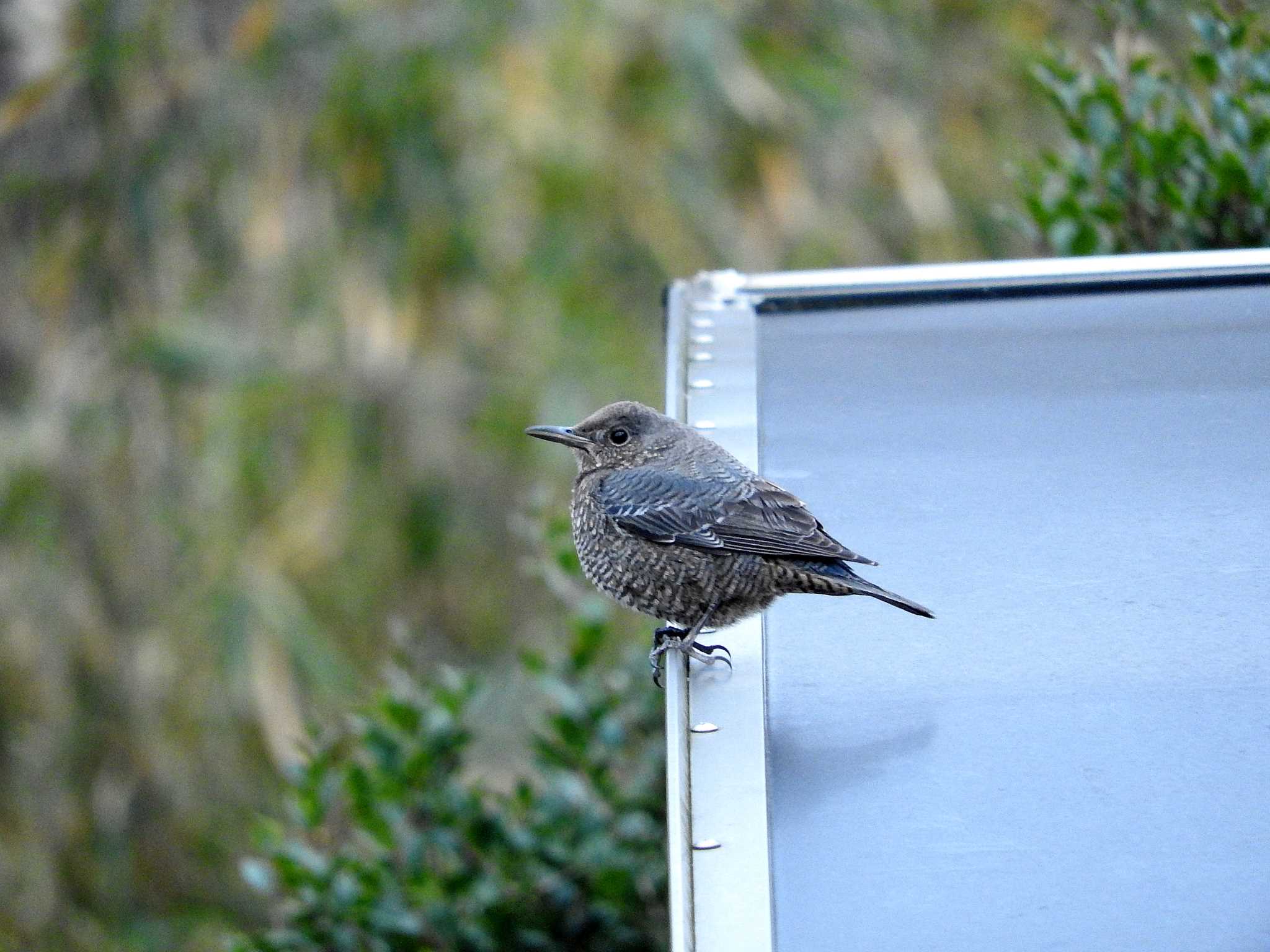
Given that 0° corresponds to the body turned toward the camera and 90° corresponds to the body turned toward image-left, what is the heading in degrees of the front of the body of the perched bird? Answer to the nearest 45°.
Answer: approximately 90°
